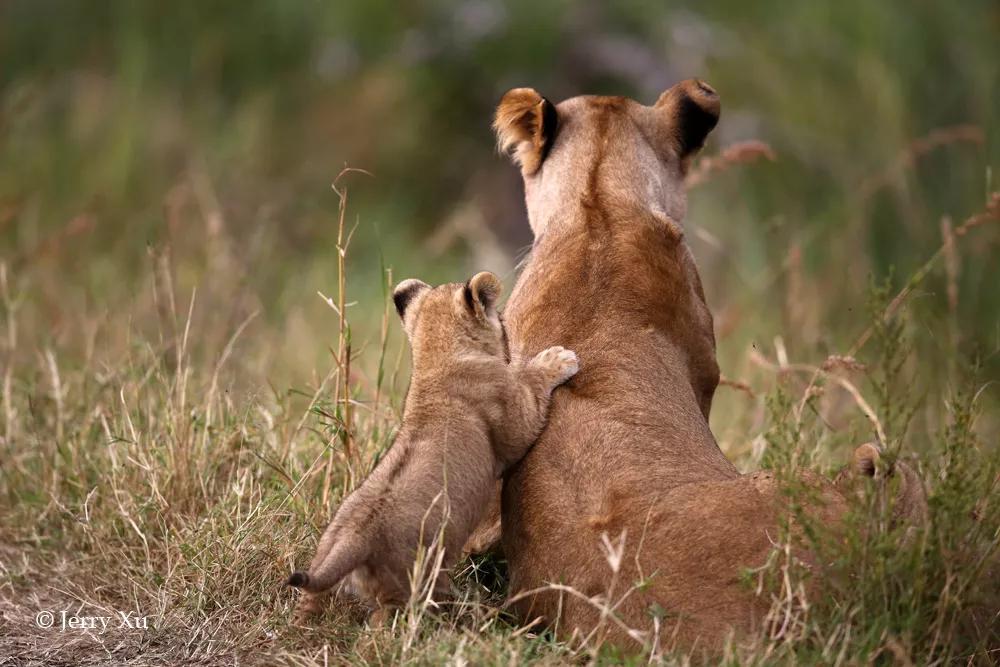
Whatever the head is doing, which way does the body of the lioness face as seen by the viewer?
away from the camera
